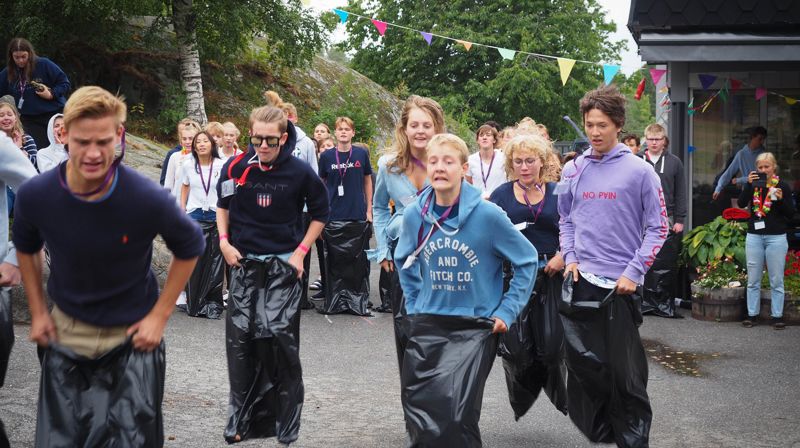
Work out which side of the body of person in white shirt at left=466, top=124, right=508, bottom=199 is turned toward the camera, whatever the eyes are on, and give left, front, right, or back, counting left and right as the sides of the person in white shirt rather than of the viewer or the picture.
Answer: front

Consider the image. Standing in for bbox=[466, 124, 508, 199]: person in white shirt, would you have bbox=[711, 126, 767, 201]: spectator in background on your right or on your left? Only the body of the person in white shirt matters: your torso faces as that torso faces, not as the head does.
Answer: on your left

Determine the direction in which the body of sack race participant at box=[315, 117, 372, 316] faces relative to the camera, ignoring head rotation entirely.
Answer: toward the camera

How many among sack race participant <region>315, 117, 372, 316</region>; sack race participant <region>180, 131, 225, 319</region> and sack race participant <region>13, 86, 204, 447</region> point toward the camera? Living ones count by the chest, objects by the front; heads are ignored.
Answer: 3

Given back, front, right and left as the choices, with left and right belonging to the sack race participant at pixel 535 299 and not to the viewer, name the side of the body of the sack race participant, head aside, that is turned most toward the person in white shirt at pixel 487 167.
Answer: back

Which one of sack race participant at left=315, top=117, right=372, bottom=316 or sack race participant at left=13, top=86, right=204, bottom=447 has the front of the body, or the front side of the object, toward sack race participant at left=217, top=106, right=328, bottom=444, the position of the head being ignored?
sack race participant at left=315, top=117, right=372, bottom=316

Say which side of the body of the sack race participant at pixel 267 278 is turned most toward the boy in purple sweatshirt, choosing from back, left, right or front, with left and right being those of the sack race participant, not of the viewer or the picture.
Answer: left

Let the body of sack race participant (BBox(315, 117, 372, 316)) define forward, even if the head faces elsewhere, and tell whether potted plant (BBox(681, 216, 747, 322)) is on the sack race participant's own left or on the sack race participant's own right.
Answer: on the sack race participant's own left

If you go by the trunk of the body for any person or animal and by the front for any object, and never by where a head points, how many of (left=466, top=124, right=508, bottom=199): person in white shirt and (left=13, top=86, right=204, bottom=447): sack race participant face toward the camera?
2

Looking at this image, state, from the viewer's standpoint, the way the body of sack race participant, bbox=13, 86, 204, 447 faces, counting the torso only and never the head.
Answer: toward the camera
